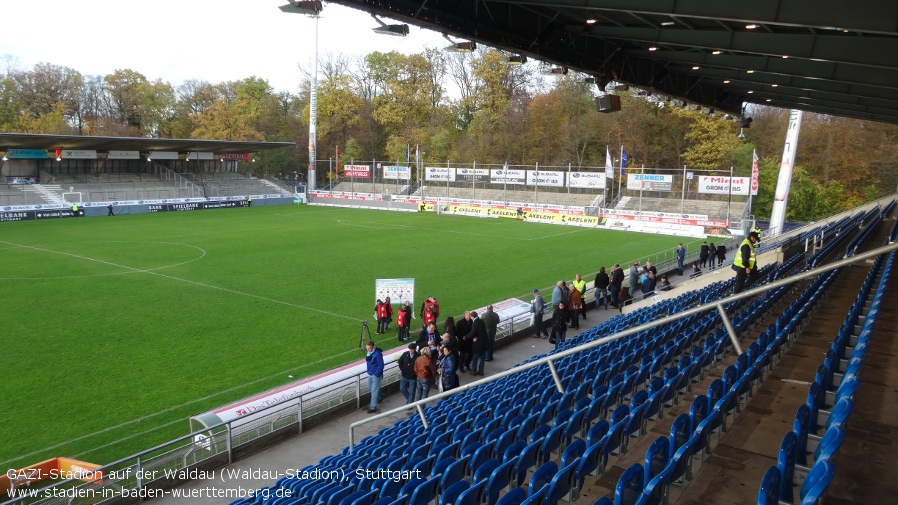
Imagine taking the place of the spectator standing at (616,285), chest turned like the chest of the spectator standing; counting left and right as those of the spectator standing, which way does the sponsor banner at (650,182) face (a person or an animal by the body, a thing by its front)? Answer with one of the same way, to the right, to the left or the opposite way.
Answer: to the left

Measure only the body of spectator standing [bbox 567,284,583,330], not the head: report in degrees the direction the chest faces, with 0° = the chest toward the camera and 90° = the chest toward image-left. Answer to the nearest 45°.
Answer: approximately 90°

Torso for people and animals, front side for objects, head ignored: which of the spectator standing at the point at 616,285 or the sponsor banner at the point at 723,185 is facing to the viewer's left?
the spectator standing

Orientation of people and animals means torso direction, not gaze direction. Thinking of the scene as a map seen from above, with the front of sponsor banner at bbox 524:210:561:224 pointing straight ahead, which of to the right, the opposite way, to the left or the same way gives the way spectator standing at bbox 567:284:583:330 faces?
to the right

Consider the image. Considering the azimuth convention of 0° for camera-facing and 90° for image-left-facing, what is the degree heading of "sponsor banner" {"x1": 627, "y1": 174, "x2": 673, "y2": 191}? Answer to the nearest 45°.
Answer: approximately 0°

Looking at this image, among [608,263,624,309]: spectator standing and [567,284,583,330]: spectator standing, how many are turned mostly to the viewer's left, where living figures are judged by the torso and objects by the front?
2

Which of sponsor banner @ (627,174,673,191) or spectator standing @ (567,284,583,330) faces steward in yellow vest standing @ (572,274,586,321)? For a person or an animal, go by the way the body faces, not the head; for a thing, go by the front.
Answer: the sponsor banner

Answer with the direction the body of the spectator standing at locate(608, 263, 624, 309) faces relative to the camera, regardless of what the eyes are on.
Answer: to the viewer's left
